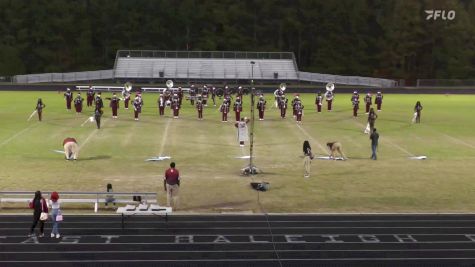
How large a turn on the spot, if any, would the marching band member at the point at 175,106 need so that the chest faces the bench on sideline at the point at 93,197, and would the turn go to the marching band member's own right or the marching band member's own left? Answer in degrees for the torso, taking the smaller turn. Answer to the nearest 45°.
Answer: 0° — they already face it

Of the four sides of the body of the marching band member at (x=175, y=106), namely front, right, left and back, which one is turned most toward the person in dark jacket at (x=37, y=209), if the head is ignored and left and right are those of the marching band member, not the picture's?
front

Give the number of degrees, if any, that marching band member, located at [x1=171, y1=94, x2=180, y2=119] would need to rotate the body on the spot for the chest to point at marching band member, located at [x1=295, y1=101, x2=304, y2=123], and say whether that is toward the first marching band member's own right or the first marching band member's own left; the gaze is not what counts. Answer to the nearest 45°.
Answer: approximately 90° to the first marching band member's own left

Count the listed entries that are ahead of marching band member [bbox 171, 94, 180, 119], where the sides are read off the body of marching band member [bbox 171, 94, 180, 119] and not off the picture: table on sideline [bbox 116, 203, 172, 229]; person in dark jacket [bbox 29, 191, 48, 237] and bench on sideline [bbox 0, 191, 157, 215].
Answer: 3

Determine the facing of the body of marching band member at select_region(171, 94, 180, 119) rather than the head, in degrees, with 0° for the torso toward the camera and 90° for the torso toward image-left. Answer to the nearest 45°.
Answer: approximately 0°

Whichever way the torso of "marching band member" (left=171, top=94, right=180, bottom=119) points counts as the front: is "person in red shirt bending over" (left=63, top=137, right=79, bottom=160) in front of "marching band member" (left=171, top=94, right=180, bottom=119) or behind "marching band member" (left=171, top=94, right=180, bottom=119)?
in front
